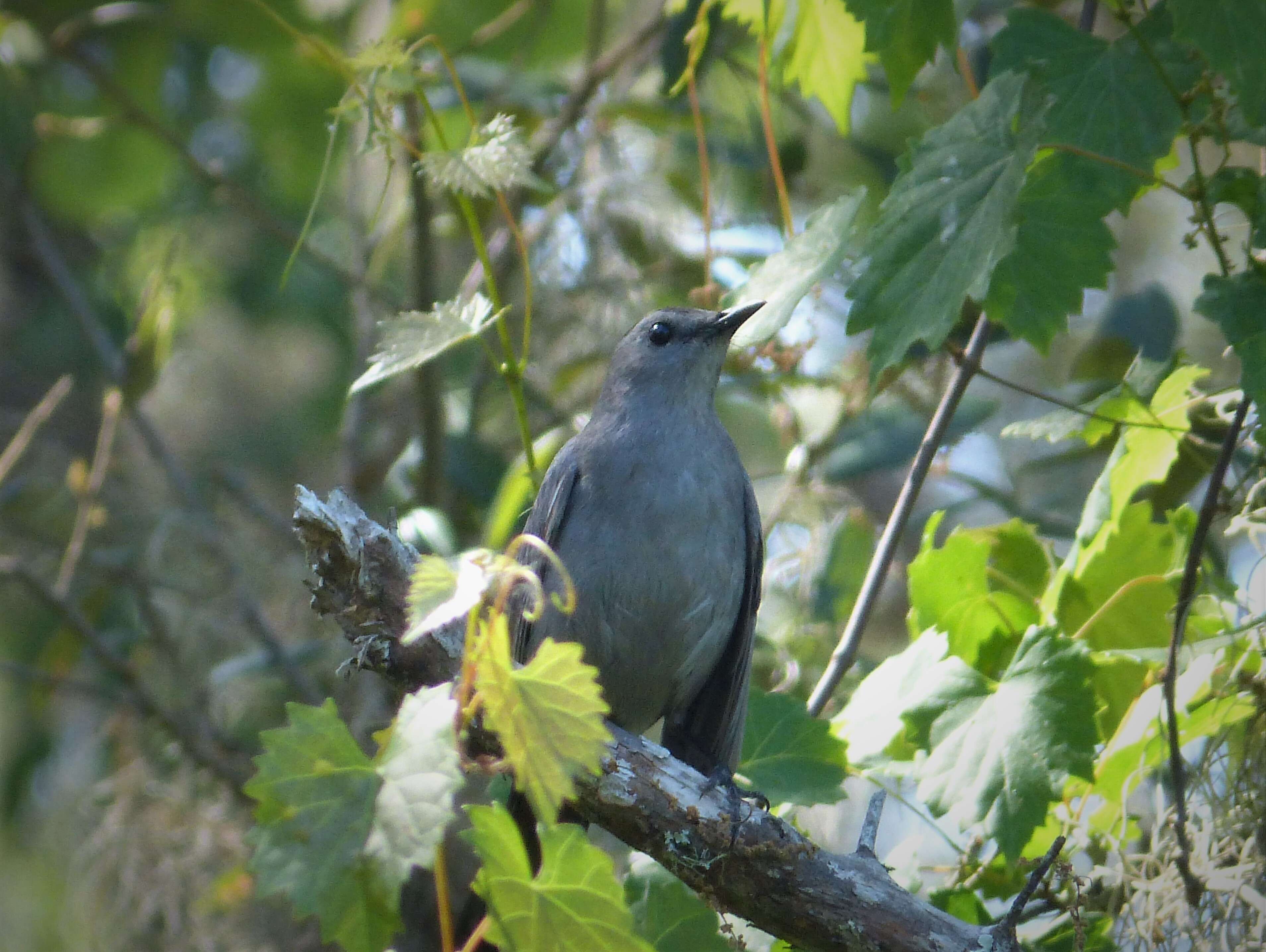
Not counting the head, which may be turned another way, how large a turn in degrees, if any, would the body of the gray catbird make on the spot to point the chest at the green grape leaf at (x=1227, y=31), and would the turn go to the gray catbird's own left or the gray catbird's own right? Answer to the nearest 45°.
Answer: approximately 45° to the gray catbird's own left

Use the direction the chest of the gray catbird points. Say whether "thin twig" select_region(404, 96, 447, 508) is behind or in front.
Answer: behind

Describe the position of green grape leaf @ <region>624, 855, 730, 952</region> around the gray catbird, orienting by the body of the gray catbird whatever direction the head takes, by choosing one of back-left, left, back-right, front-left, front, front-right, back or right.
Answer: front

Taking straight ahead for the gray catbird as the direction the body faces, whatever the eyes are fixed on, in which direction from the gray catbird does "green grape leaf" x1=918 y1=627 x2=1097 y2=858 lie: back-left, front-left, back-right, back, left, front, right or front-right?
front-left

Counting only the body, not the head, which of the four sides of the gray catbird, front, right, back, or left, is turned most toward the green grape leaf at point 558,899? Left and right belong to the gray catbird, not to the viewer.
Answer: front

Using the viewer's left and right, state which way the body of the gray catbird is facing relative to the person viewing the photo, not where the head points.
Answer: facing the viewer

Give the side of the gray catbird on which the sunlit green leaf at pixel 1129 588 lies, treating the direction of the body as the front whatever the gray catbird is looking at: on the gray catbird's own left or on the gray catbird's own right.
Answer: on the gray catbird's own left

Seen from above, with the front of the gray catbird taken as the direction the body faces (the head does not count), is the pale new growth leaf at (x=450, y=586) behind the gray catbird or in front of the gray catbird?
in front
